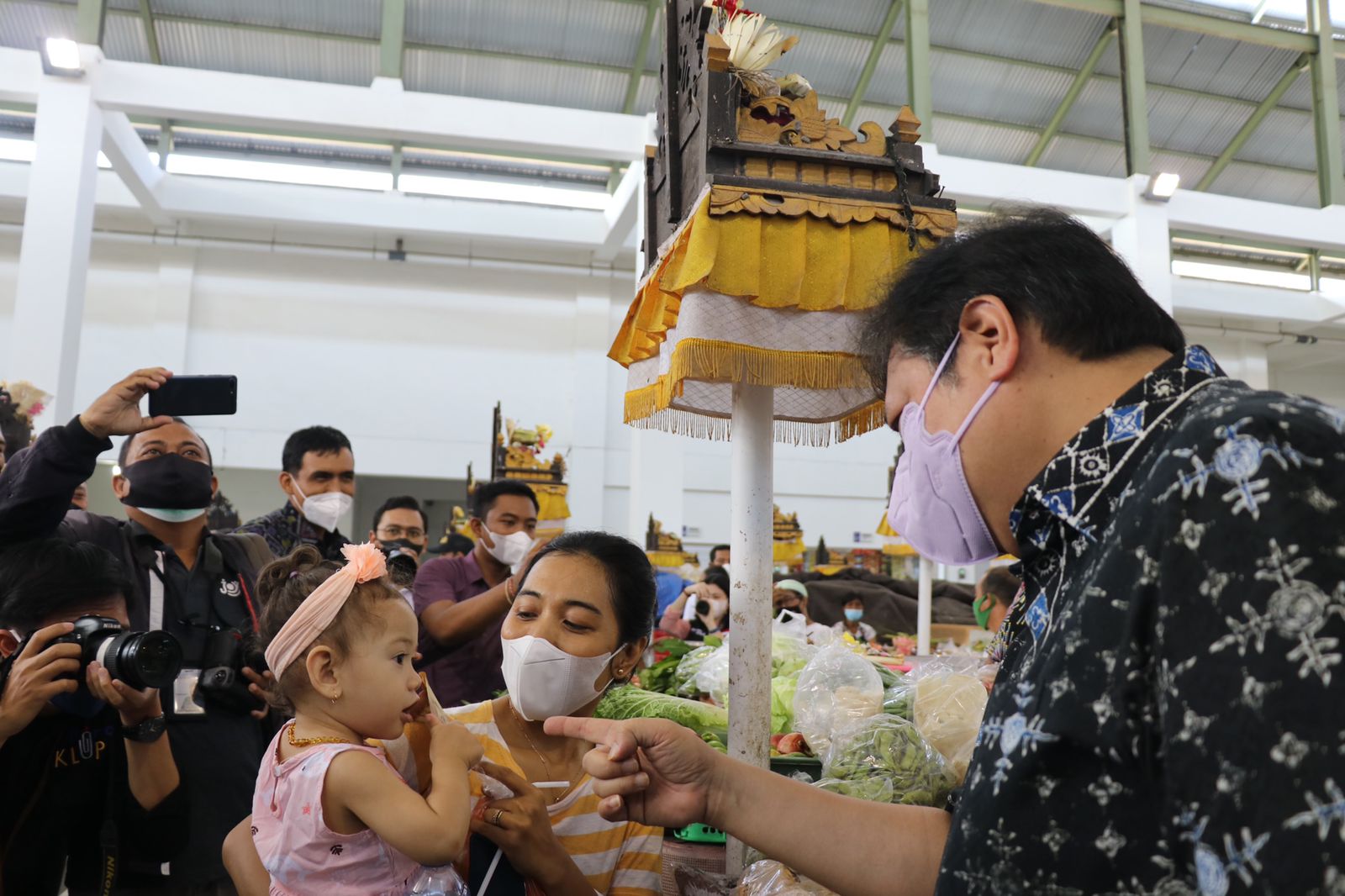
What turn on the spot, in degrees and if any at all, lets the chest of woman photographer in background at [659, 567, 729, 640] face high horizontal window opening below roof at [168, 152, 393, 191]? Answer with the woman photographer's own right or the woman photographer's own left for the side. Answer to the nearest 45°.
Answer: approximately 90° to the woman photographer's own right

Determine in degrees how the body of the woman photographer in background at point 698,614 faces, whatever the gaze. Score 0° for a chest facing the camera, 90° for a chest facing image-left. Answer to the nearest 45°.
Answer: approximately 45°

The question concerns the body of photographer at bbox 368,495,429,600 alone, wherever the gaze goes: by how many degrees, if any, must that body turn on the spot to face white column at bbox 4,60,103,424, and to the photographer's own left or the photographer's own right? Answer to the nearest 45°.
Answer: approximately 135° to the photographer's own right

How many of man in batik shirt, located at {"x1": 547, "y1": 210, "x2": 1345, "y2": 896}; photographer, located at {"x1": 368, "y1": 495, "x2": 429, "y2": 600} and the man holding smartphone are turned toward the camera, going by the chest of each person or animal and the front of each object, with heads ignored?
2

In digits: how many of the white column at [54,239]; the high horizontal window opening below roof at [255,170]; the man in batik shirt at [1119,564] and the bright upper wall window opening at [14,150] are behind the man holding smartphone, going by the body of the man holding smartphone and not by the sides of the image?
3

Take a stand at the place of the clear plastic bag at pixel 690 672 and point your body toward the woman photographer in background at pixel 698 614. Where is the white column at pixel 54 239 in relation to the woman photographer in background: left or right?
left

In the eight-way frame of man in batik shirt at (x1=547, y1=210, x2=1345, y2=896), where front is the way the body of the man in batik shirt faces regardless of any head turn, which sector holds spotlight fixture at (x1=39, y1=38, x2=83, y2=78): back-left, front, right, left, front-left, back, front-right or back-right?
front-right
